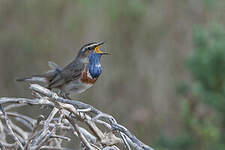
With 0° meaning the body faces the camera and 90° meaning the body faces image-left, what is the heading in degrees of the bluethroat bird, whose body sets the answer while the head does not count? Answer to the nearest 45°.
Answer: approximately 270°
